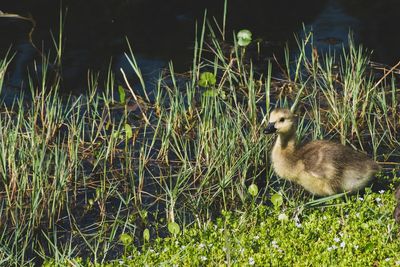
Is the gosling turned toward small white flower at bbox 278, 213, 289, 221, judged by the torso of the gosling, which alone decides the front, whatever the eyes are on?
no

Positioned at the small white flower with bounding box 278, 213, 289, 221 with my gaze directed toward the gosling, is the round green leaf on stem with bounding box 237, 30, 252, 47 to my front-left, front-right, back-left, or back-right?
front-left

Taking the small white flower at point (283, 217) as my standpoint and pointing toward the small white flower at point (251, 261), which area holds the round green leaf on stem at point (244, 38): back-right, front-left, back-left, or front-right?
back-right

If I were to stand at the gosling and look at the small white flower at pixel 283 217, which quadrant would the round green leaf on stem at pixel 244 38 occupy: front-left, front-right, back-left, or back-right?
back-right

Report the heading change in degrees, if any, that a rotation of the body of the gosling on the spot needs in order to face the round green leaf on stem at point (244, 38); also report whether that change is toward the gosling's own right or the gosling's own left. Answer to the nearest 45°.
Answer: approximately 45° to the gosling's own right

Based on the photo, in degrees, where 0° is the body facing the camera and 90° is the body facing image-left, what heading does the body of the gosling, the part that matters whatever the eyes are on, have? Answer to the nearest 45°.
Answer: approximately 90°

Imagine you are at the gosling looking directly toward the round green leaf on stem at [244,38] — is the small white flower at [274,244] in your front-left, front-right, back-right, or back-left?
back-left

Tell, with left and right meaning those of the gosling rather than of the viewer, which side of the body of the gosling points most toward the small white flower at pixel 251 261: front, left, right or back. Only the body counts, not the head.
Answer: left

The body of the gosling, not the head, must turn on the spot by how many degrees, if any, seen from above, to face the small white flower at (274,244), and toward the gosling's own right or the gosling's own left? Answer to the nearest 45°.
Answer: approximately 90° to the gosling's own left
